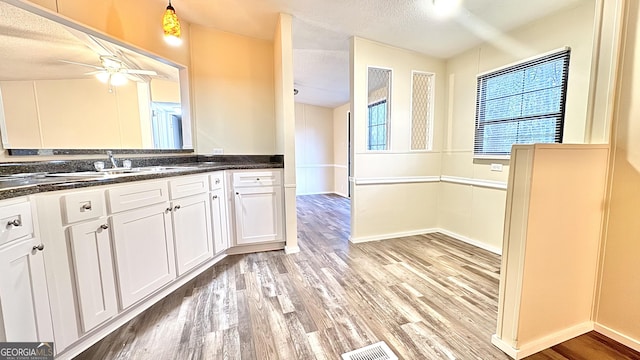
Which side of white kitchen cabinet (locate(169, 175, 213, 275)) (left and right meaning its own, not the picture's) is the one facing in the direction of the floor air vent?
front

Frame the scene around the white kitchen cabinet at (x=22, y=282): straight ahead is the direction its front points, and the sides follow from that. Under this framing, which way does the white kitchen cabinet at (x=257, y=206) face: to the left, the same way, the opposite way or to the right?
to the right

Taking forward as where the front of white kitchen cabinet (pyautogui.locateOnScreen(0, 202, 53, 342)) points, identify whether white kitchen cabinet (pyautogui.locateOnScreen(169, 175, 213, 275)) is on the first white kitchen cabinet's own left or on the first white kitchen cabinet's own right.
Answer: on the first white kitchen cabinet's own left

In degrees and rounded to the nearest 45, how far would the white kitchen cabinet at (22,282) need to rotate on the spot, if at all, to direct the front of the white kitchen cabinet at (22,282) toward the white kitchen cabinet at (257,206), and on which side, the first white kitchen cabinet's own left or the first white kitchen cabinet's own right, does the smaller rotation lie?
approximately 45° to the first white kitchen cabinet's own left

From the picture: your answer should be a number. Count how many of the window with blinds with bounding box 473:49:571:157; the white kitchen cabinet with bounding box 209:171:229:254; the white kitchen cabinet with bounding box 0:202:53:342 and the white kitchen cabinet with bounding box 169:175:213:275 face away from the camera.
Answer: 0

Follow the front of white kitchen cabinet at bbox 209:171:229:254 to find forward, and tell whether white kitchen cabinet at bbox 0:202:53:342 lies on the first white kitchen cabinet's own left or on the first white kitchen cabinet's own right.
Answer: on the first white kitchen cabinet's own right

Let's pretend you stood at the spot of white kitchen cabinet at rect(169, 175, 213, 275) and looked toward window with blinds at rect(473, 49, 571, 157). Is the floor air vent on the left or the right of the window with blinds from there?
right

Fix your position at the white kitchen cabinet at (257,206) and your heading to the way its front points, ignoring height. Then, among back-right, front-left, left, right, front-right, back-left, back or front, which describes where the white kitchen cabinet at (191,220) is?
front-right

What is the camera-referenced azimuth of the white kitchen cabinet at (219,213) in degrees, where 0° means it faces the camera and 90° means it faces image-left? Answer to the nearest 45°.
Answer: approximately 315°

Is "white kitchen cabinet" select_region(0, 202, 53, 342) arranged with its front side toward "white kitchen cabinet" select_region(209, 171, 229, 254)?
no

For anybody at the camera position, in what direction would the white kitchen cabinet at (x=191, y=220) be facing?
facing the viewer and to the right of the viewer

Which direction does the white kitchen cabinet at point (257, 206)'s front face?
toward the camera

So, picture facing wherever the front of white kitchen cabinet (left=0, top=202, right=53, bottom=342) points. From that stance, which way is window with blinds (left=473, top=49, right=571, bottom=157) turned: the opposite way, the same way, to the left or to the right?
the opposite way

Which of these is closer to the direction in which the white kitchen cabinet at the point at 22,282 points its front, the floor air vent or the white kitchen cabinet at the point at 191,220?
the floor air vent

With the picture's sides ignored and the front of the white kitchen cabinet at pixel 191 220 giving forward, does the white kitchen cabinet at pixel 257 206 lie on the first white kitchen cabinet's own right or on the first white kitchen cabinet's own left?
on the first white kitchen cabinet's own left

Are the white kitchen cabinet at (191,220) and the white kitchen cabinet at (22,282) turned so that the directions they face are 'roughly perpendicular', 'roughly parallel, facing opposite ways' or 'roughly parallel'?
roughly parallel
